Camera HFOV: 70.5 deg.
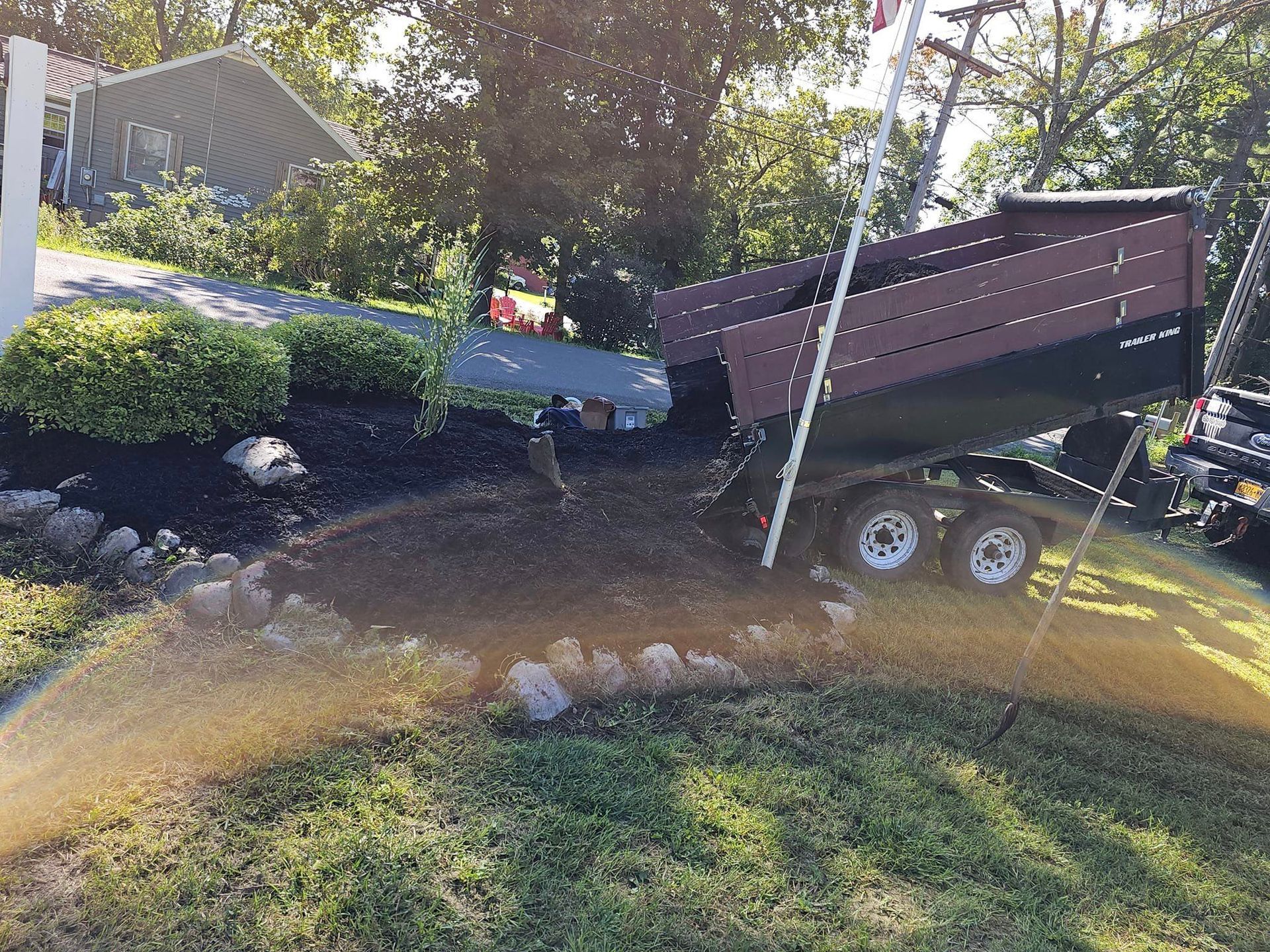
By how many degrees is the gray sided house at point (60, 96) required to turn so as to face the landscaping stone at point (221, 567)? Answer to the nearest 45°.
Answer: approximately 45° to its left

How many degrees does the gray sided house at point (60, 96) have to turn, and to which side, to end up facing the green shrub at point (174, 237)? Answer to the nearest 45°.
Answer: approximately 45° to its left

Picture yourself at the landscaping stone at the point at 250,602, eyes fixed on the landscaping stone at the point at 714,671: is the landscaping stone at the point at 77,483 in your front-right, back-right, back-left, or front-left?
back-left

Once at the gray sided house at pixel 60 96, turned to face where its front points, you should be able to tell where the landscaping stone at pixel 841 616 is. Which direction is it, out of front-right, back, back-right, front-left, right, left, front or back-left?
front-left

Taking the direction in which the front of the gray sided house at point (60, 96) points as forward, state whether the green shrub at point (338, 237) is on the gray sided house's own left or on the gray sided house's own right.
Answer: on the gray sided house's own left

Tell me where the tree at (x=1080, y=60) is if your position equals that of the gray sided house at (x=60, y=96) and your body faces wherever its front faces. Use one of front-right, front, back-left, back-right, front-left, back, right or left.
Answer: left

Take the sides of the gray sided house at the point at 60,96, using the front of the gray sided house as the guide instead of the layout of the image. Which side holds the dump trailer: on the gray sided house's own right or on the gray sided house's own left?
on the gray sided house's own left

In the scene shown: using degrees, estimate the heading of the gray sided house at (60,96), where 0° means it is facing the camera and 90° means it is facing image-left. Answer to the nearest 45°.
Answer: approximately 45°

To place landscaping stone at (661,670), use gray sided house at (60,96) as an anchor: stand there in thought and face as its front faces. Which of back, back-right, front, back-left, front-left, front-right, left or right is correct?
front-left

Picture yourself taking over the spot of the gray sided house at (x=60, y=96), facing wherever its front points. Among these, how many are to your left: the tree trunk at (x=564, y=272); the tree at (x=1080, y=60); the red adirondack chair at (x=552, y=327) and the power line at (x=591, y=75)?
4
